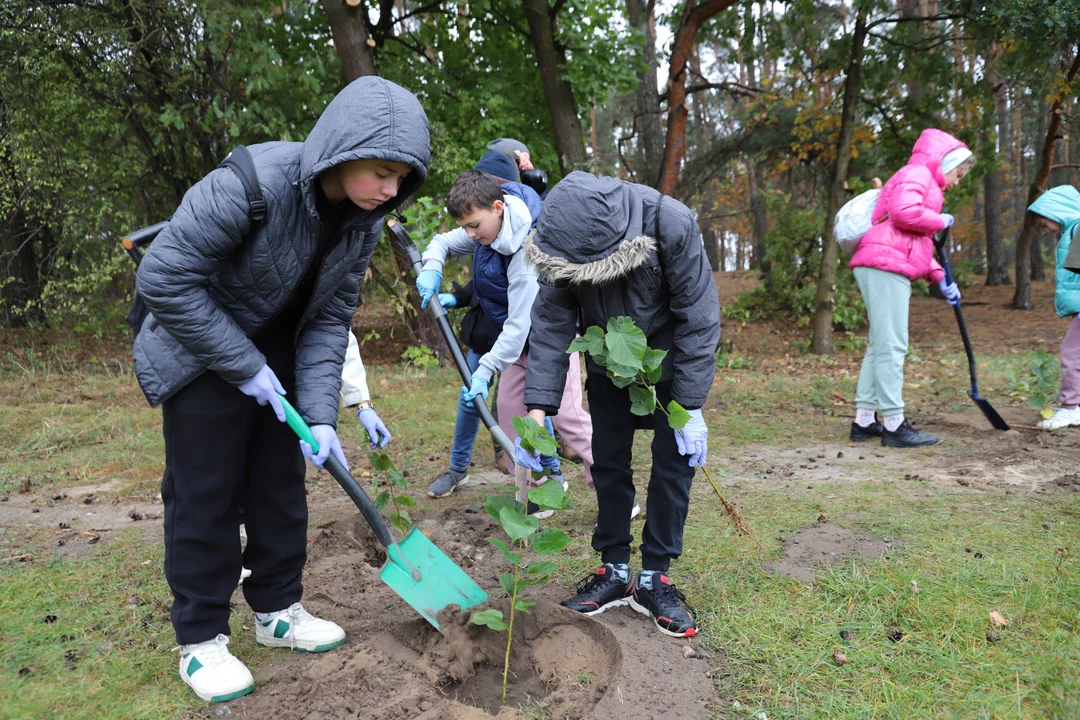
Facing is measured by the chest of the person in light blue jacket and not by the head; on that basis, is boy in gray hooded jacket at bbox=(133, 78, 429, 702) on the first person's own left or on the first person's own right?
on the first person's own left

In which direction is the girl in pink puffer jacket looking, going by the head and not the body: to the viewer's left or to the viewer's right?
to the viewer's right

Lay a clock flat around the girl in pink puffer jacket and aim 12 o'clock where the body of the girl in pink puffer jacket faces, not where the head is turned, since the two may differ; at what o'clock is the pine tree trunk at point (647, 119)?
The pine tree trunk is roughly at 8 o'clock from the girl in pink puffer jacket.

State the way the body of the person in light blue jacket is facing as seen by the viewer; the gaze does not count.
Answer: to the viewer's left

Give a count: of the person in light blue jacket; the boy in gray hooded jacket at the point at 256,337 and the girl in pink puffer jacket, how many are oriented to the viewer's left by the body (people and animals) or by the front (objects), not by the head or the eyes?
1

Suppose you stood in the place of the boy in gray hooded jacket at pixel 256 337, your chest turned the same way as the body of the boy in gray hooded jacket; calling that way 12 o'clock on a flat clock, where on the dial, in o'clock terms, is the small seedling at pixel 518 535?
The small seedling is roughly at 11 o'clock from the boy in gray hooded jacket.

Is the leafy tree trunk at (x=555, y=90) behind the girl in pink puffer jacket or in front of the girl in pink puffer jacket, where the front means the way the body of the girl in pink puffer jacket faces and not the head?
behind

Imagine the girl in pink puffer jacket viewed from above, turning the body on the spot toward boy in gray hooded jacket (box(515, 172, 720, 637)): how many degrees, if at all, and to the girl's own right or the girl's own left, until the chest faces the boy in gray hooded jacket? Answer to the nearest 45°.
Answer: approximately 90° to the girl's own right

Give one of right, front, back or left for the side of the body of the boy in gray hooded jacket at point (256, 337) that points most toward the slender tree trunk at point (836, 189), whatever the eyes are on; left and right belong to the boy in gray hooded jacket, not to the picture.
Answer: left

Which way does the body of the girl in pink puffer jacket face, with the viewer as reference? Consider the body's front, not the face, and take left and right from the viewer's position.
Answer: facing to the right of the viewer
